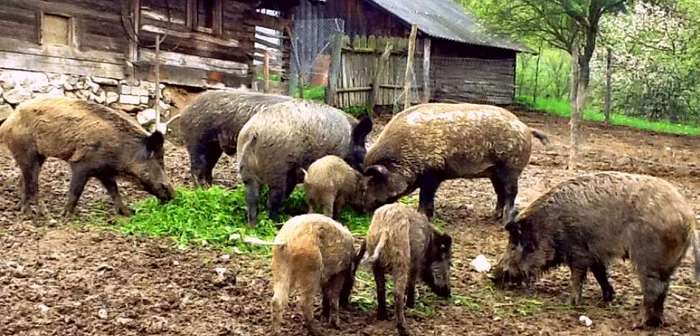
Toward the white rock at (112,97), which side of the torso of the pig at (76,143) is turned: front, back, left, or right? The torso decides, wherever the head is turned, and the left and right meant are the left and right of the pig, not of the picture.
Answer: left

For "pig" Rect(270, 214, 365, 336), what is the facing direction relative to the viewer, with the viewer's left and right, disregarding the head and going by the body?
facing away from the viewer and to the right of the viewer

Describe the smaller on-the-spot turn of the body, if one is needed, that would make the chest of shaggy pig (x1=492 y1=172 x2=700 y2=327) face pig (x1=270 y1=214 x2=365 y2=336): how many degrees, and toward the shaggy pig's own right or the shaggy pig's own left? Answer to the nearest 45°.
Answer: approximately 45° to the shaggy pig's own left

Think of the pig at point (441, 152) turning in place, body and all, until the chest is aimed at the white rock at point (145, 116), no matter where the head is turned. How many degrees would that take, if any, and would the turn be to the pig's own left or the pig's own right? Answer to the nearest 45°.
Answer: approximately 45° to the pig's own right

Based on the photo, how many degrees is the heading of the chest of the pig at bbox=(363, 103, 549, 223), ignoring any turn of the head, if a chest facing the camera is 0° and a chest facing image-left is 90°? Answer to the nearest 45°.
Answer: approximately 90°

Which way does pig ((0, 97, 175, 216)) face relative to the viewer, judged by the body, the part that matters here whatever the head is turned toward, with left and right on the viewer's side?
facing to the right of the viewer

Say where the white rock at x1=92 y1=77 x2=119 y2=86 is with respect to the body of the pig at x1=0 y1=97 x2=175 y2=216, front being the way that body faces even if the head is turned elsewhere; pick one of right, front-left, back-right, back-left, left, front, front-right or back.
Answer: left

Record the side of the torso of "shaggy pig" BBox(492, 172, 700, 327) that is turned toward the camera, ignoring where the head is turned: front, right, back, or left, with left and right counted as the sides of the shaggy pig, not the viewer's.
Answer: left

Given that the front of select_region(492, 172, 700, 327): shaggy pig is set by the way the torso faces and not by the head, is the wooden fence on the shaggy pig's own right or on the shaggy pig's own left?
on the shaggy pig's own right

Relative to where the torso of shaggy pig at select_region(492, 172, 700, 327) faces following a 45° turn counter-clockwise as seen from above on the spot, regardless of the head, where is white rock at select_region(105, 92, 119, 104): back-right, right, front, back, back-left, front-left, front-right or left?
right

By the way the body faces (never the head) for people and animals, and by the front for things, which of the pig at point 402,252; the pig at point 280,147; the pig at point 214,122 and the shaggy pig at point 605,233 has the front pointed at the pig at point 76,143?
the shaggy pig
